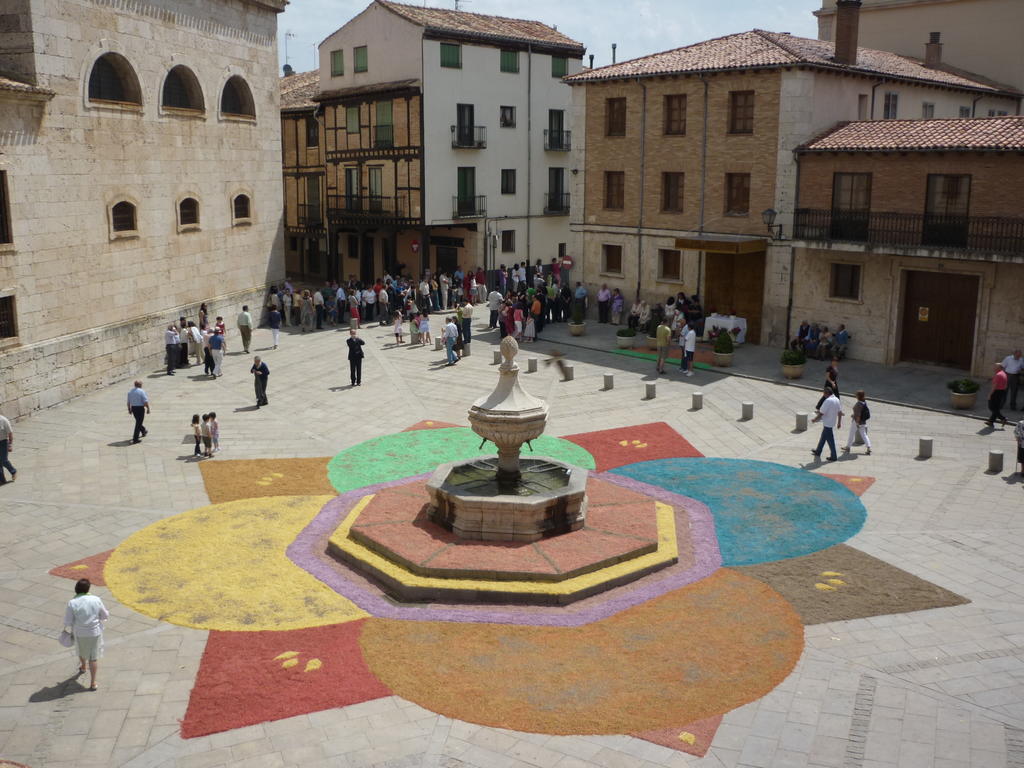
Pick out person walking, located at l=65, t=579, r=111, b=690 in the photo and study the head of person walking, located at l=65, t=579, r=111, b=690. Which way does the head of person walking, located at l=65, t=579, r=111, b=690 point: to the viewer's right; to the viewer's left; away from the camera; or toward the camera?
away from the camera

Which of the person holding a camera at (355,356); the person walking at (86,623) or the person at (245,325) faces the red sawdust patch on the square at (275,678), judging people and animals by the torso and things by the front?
the person holding a camera at (355,356)

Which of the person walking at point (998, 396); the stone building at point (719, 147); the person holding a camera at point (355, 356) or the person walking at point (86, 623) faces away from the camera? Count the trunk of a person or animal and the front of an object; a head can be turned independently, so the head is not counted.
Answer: the person walking at point (86, 623)

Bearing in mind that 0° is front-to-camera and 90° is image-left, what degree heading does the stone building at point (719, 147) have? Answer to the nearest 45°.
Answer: approximately 45°

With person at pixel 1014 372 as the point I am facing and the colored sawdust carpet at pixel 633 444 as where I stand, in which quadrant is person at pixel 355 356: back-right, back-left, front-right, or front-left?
back-left

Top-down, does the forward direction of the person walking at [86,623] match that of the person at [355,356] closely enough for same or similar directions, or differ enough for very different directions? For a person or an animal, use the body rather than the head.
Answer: very different directions

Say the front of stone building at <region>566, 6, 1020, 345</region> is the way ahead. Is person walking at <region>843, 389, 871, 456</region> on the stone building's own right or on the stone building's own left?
on the stone building's own left

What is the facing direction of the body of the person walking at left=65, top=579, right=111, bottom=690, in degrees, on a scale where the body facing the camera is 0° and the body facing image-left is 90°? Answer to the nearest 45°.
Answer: approximately 180°
